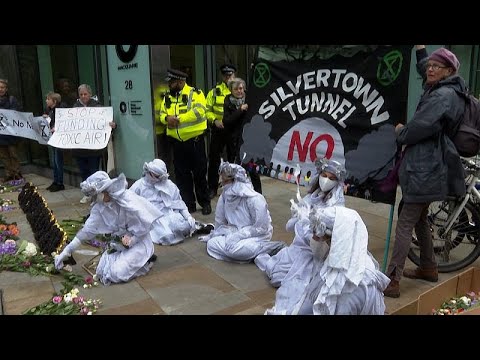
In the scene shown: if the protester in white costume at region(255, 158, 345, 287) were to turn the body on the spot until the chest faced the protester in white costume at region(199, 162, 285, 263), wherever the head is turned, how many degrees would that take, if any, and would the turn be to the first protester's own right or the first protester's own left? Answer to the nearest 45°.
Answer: approximately 90° to the first protester's own right

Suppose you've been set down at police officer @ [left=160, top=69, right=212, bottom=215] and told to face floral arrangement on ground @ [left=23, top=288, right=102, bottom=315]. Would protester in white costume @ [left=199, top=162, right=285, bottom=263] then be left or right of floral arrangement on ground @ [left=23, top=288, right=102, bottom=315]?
left

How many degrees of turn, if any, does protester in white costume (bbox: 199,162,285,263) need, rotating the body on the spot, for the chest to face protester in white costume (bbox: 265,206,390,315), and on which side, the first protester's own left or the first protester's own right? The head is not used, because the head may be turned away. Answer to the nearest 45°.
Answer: approximately 45° to the first protester's own left

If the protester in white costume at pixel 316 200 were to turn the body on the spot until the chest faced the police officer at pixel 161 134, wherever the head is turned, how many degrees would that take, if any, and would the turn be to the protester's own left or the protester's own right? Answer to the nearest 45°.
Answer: approximately 90° to the protester's own right

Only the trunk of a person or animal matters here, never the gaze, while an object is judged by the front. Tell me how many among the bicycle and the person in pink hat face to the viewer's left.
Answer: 2

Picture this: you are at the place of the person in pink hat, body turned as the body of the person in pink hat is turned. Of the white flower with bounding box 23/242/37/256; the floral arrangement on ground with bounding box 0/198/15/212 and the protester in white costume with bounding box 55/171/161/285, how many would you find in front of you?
3

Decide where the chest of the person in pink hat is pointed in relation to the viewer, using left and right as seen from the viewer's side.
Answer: facing to the left of the viewer

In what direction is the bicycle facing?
to the viewer's left

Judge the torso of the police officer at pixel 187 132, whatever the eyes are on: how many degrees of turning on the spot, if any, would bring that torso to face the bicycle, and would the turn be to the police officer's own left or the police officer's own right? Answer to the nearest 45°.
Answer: approximately 90° to the police officer's own left

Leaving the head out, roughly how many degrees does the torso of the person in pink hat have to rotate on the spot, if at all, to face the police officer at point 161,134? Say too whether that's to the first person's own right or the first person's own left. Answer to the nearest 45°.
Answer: approximately 45° to the first person's own right
